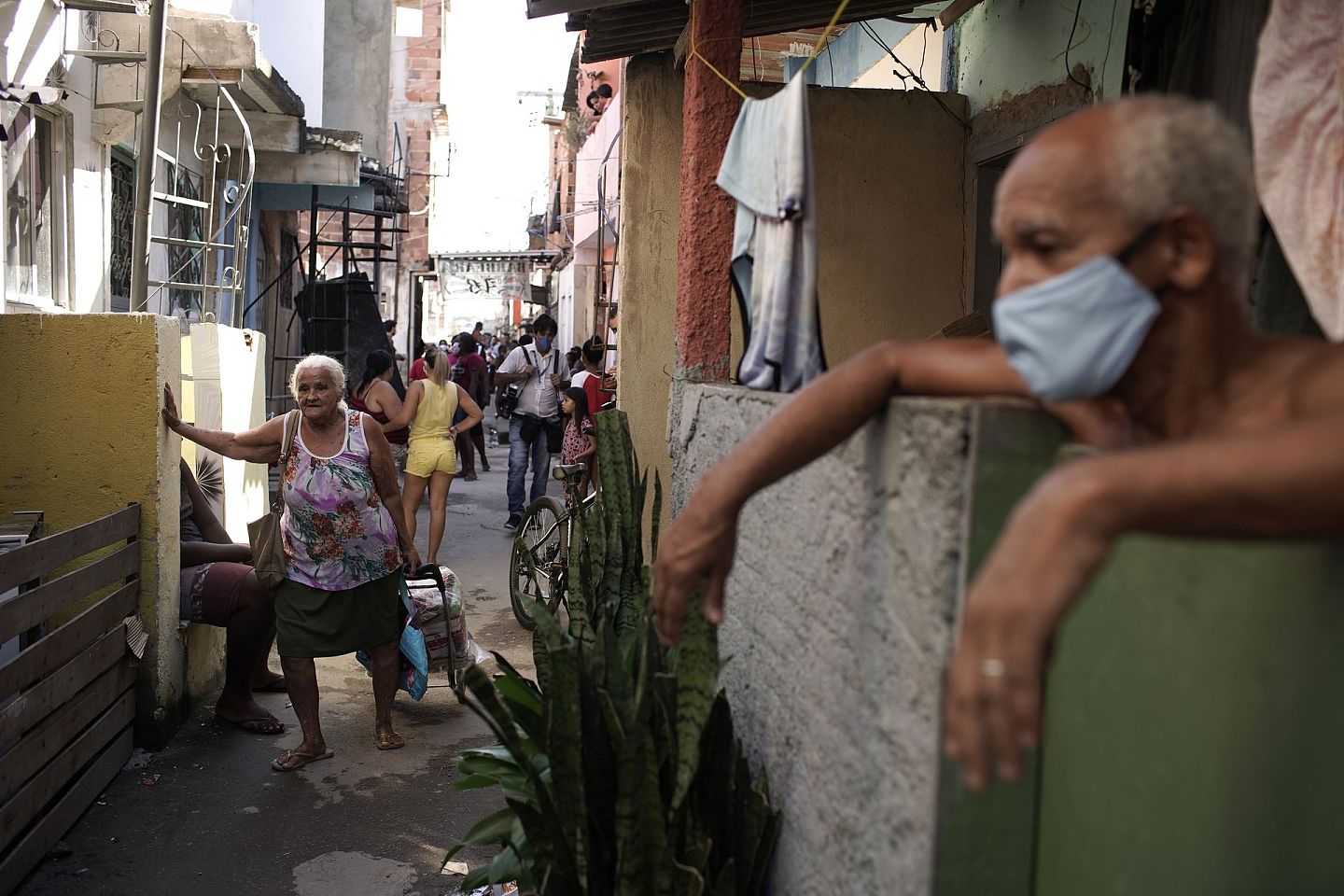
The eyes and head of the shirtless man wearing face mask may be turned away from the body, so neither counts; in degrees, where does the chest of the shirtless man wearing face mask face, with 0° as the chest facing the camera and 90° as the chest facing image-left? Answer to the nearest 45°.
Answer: approximately 45°

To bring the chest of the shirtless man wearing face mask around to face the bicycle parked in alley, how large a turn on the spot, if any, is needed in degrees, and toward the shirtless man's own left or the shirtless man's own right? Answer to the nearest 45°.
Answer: approximately 90° to the shirtless man's own right

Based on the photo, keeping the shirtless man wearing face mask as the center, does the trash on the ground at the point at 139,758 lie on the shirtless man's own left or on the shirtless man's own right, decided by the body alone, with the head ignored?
on the shirtless man's own right

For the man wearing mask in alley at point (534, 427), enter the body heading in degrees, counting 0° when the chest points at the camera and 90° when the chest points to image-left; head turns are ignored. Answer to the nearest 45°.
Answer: approximately 0°

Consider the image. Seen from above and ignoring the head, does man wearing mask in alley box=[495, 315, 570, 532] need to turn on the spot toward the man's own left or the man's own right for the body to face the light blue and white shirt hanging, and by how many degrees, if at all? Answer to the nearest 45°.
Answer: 0° — they already face it

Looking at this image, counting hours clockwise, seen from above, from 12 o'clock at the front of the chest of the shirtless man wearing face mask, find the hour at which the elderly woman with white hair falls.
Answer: The elderly woman with white hair is roughly at 3 o'clock from the shirtless man wearing face mask.

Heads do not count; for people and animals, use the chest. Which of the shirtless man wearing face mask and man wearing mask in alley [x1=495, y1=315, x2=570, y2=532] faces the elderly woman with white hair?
the man wearing mask in alley

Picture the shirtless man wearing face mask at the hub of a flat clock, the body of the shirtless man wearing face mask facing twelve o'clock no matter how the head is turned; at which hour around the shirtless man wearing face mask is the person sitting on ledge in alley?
The person sitting on ledge in alley is roughly at 3 o'clock from the shirtless man wearing face mask.

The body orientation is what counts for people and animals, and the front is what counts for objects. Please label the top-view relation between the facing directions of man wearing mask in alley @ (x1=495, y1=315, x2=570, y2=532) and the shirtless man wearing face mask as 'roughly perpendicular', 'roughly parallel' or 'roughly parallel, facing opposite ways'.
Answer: roughly perpendicular
